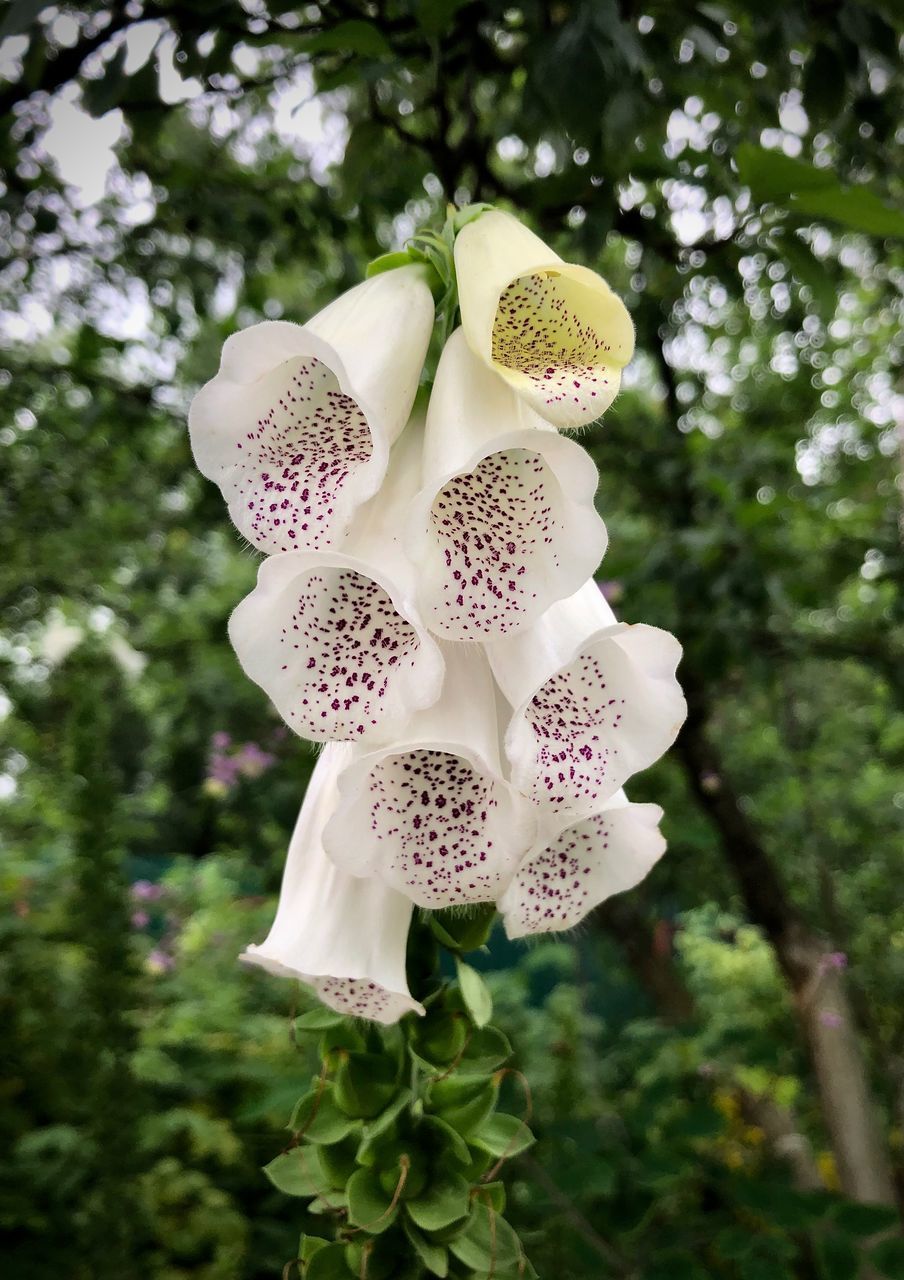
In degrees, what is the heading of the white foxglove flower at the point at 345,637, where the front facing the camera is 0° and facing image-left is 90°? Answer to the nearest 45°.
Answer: approximately 45°

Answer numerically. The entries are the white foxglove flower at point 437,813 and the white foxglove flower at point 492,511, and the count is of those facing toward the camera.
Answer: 2

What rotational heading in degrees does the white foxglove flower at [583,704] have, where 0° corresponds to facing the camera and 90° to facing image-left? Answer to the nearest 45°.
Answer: approximately 315°
